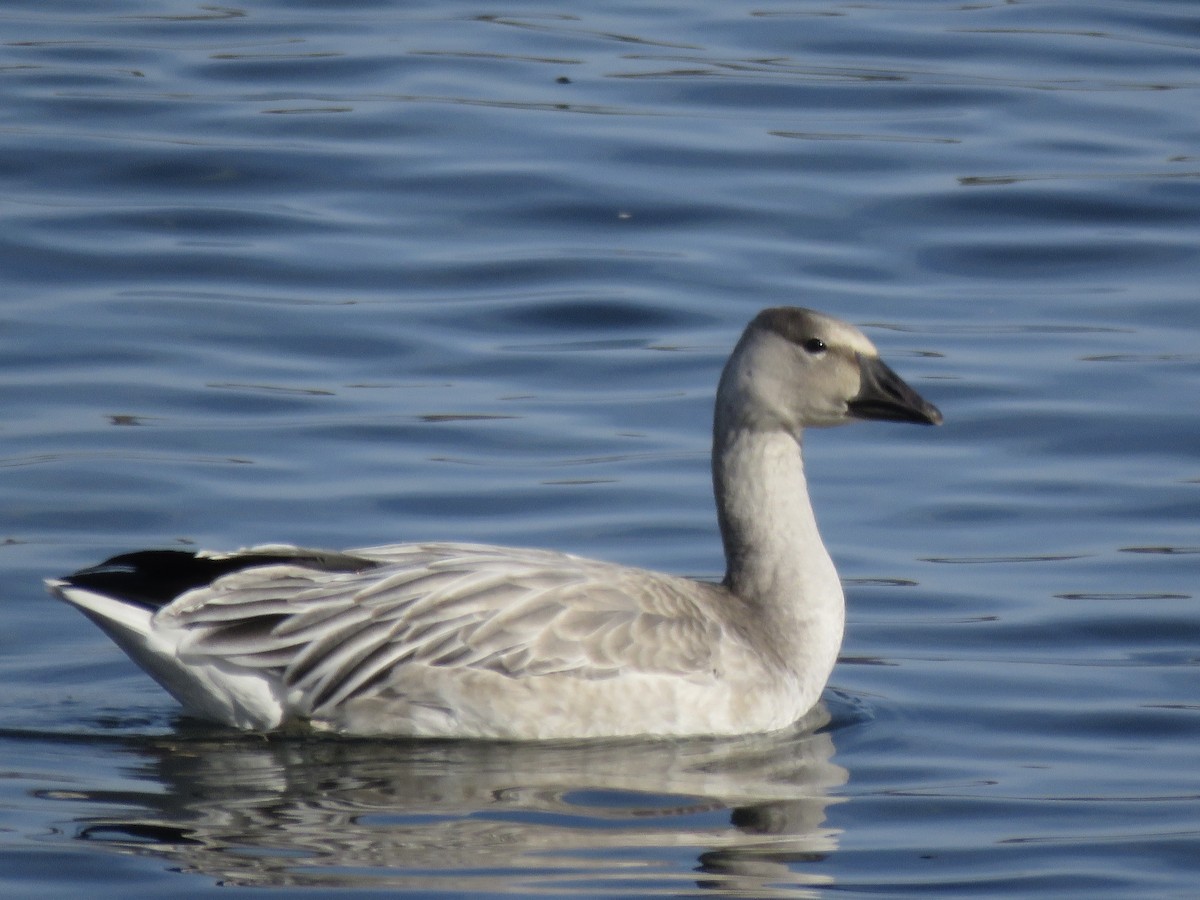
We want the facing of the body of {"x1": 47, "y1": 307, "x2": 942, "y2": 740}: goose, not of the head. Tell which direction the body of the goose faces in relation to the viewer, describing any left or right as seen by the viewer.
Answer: facing to the right of the viewer
